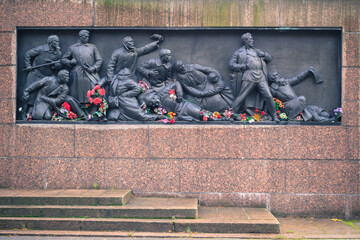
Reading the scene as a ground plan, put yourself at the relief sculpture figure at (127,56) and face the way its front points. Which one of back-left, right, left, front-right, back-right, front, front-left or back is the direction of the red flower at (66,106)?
back-right

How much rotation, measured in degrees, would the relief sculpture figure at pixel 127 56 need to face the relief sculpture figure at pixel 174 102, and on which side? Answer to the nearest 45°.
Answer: approximately 45° to its left

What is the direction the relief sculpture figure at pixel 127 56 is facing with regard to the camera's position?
facing the viewer and to the right of the viewer

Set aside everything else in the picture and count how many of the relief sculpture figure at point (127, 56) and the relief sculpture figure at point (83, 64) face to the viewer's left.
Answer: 0

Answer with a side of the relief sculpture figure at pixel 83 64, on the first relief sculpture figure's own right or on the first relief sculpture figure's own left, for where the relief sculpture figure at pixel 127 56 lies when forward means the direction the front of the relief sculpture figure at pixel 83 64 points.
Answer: on the first relief sculpture figure's own left
